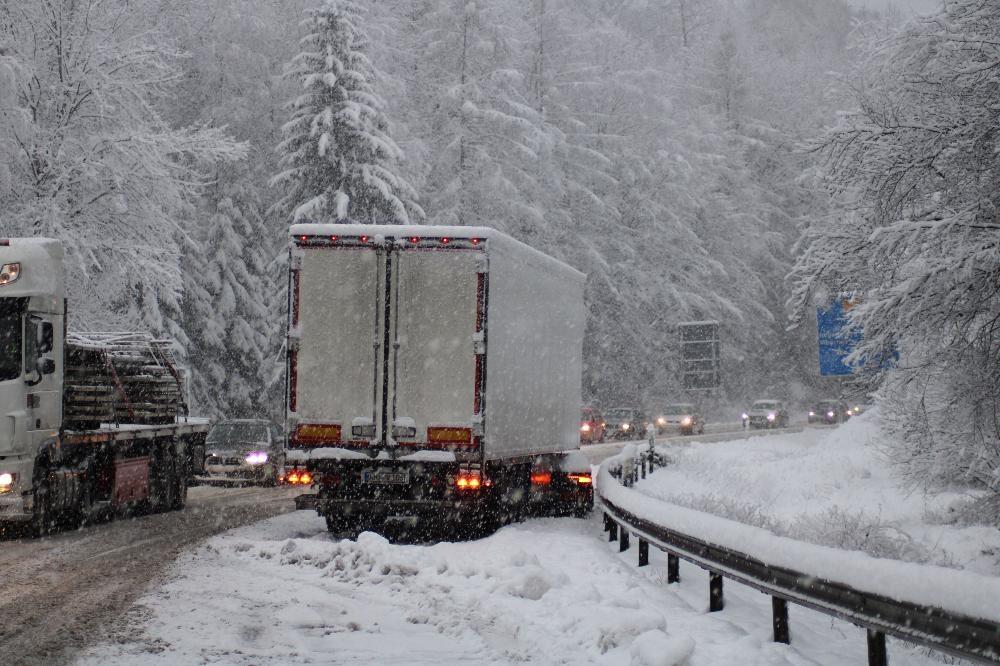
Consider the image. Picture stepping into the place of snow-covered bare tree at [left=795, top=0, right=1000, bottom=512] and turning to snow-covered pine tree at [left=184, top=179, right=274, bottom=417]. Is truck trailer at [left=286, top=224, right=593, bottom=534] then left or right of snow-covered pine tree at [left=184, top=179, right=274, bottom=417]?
left

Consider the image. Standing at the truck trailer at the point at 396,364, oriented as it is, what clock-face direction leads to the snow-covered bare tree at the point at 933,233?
The snow-covered bare tree is roughly at 3 o'clock from the truck trailer.

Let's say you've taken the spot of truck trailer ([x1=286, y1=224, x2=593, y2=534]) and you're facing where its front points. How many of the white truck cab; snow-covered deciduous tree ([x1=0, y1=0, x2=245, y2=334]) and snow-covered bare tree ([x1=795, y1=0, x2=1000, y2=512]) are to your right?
1

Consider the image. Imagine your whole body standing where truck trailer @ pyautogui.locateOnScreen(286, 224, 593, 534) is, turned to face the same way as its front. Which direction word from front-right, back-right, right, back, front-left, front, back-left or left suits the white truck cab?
left

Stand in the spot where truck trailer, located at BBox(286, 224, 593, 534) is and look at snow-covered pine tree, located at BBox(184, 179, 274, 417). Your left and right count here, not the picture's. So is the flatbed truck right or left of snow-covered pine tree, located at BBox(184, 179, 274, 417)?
left

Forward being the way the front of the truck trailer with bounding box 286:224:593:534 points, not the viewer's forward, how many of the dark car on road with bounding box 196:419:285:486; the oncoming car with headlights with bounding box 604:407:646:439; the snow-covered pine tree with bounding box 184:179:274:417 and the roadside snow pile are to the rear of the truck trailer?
1

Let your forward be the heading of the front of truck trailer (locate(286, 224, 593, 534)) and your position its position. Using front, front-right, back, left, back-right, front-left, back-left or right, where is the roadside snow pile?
back

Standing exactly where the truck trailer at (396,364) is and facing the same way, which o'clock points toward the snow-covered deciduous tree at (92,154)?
The snow-covered deciduous tree is roughly at 11 o'clock from the truck trailer.

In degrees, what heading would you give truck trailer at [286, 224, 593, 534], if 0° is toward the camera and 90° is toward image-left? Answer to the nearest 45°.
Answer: approximately 180°

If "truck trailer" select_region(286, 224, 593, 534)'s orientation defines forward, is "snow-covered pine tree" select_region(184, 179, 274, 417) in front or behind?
in front

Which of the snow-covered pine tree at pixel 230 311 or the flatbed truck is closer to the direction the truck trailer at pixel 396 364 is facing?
the snow-covered pine tree

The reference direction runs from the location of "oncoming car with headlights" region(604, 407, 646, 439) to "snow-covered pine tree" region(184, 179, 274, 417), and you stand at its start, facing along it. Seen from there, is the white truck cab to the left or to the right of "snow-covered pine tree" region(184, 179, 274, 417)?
left

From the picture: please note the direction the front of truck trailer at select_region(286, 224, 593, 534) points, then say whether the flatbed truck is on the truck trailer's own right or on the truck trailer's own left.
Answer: on the truck trailer's own left
